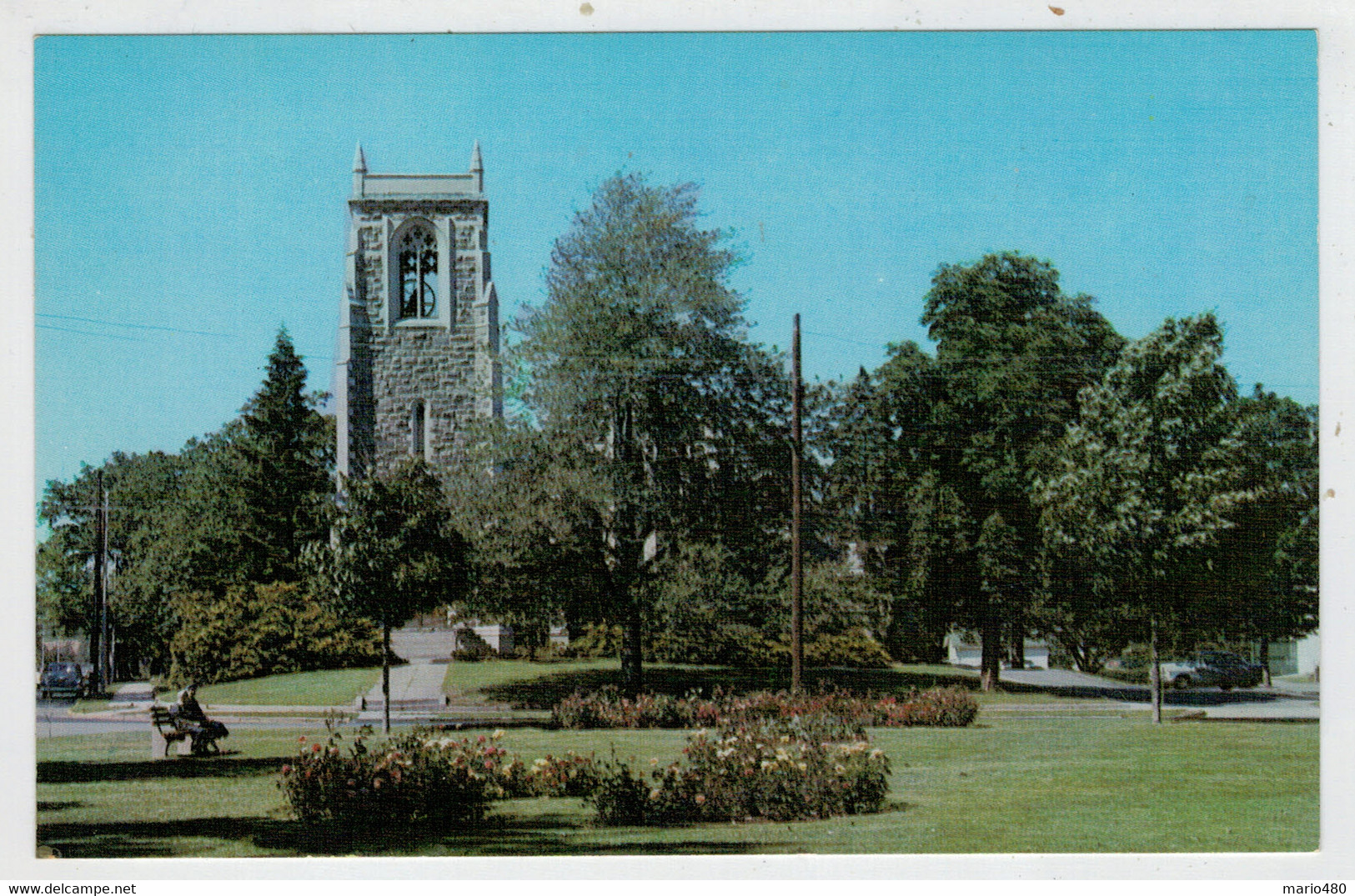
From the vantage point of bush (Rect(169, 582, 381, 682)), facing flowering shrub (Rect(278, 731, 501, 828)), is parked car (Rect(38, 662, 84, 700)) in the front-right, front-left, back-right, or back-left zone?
front-right

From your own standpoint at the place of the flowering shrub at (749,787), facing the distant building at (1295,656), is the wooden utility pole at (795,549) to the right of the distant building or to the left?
left

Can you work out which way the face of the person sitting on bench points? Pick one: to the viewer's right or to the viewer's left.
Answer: to the viewer's right

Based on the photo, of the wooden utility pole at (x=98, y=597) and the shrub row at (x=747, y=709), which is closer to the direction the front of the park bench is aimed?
the shrub row

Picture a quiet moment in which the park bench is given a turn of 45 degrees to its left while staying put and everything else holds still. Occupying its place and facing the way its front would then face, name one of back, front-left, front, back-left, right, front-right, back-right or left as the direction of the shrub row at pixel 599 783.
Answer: front-right

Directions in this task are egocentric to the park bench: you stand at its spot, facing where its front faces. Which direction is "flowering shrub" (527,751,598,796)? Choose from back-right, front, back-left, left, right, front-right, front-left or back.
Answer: front

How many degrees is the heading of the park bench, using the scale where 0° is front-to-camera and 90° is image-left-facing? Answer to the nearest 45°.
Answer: approximately 315°
